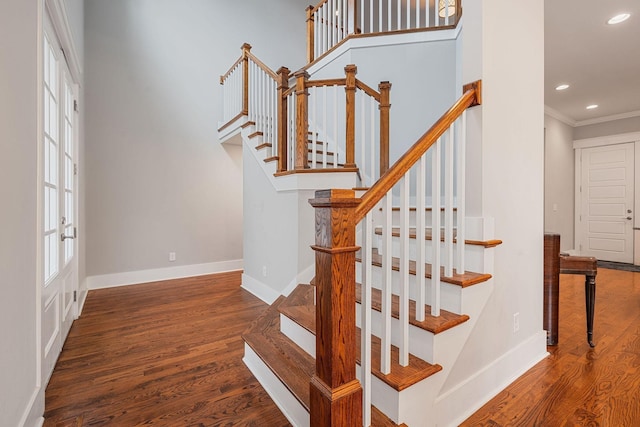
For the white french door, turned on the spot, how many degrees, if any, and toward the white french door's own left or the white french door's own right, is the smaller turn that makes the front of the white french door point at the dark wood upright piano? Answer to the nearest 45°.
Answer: approximately 45° to the white french door's own right

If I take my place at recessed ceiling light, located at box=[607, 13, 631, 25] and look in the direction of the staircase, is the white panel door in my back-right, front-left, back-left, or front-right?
back-right

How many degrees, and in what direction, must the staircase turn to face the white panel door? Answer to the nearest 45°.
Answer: approximately 180°

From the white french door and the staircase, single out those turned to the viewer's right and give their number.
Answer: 1

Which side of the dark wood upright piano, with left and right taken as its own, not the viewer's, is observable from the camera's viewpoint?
right

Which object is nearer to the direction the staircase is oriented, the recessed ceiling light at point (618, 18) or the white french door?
the white french door

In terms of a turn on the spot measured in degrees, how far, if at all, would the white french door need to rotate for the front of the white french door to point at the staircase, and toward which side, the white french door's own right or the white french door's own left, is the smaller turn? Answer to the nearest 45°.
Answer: approximately 45° to the white french door's own right

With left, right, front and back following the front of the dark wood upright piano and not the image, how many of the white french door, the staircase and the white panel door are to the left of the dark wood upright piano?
1

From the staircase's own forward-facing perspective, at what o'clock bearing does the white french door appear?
The white french door is roughly at 2 o'clock from the staircase.

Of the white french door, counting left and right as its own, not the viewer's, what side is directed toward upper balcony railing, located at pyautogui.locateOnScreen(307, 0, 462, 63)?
front

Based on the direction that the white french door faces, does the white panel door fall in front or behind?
in front

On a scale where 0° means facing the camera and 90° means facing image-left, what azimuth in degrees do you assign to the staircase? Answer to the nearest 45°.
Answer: approximately 45°
